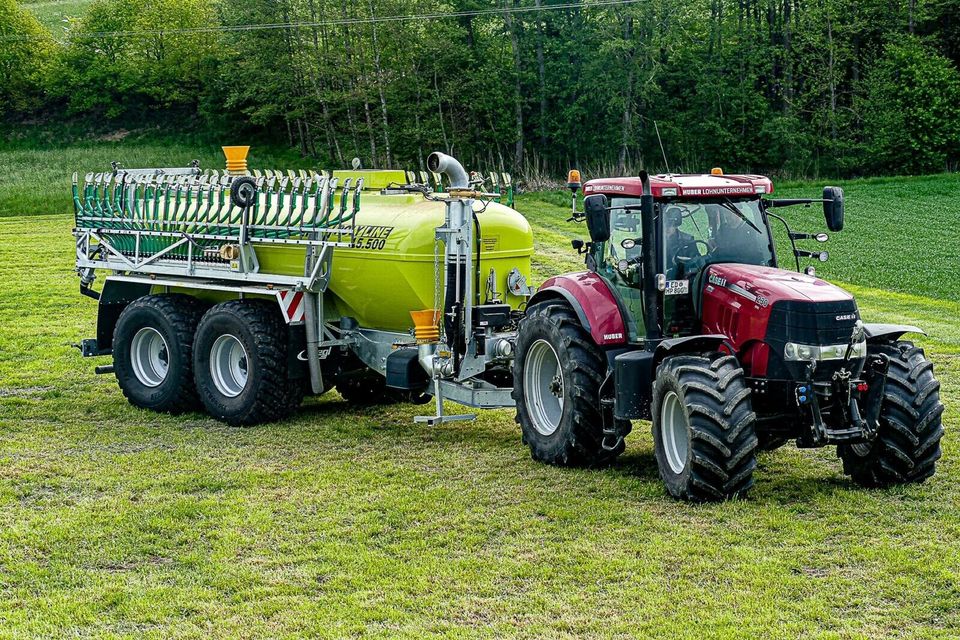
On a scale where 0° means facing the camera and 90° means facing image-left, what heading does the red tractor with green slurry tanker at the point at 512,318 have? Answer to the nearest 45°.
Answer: approximately 315°
